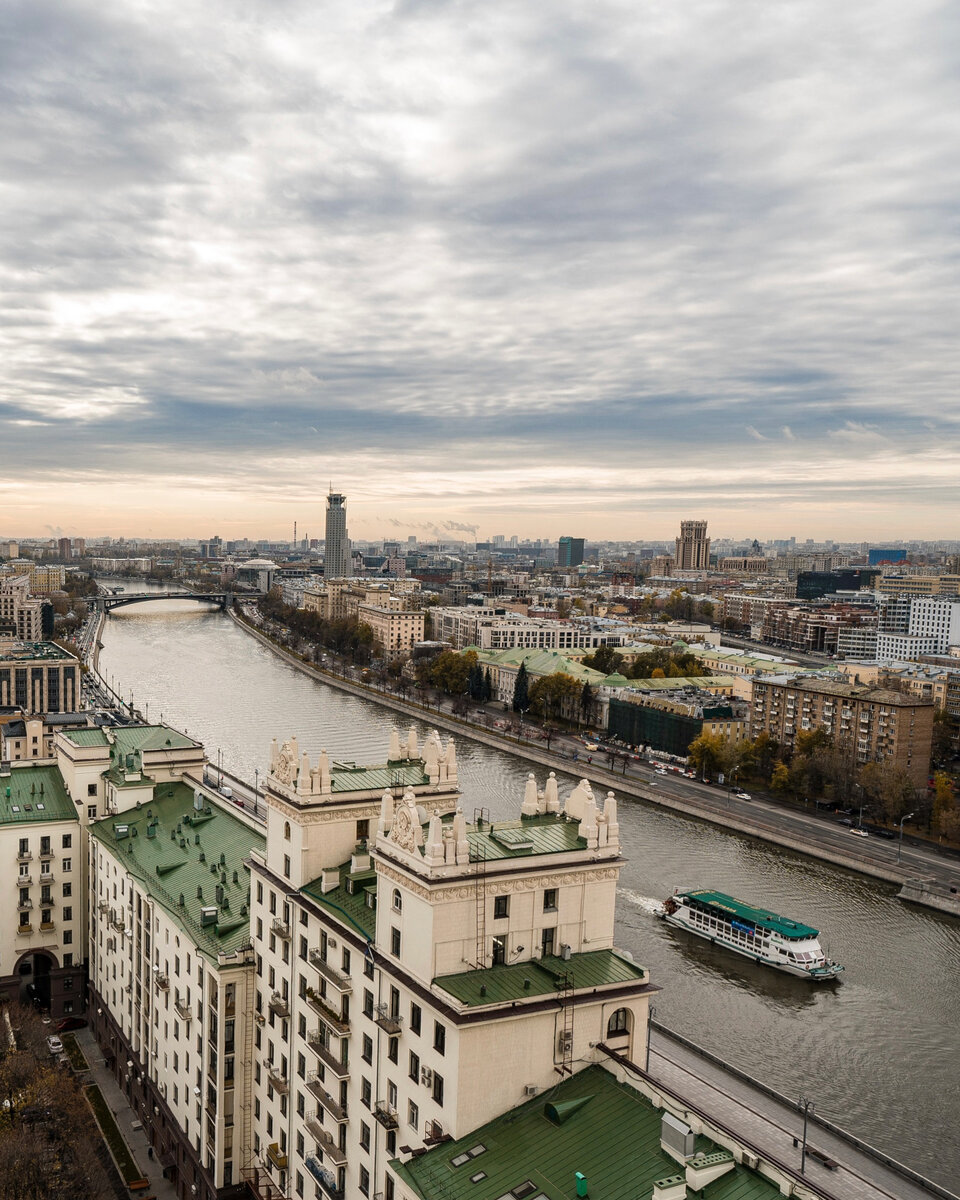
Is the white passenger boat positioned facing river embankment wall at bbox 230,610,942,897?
no

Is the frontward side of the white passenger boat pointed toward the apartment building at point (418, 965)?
no

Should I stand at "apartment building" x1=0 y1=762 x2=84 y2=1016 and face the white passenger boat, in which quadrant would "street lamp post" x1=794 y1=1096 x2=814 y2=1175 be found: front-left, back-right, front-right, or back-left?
front-right

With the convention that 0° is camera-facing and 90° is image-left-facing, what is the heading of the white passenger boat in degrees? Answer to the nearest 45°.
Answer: approximately 315°

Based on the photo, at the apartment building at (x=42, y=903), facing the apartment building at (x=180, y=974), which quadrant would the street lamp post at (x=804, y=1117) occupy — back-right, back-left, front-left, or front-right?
front-left

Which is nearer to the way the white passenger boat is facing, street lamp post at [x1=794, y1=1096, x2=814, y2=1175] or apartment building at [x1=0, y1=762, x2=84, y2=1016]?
the street lamp post

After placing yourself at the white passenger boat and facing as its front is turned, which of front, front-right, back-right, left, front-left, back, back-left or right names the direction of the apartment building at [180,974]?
right

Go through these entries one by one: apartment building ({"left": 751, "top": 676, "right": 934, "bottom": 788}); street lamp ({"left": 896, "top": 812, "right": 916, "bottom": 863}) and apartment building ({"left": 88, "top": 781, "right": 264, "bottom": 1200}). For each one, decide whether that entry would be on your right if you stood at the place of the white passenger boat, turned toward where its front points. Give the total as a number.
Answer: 1

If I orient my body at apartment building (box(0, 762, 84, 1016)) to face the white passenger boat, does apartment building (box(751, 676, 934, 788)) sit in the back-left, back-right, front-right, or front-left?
front-left

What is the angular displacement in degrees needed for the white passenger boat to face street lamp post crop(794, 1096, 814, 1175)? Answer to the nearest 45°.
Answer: approximately 45° to its right

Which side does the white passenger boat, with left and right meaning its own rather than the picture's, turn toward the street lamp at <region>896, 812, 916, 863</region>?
left

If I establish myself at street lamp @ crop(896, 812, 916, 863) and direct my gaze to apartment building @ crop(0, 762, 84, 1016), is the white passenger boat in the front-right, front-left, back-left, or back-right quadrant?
front-left

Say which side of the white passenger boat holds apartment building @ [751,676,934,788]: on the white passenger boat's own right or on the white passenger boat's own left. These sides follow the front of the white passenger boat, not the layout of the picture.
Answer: on the white passenger boat's own left
